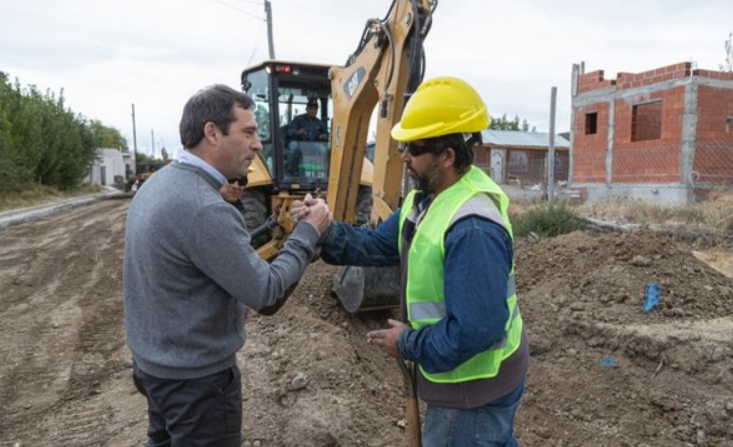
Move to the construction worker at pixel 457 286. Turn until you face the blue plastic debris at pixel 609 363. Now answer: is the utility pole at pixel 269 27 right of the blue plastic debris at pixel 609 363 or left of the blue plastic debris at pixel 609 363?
left

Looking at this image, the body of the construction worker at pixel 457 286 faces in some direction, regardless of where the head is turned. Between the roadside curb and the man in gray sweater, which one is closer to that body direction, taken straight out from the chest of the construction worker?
the man in gray sweater

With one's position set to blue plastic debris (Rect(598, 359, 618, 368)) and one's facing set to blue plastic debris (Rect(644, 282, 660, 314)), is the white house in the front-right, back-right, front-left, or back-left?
front-left

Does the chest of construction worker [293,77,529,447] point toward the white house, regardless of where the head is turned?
no

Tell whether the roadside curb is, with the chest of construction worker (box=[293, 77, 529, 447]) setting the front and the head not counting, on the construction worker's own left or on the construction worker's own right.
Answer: on the construction worker's own right

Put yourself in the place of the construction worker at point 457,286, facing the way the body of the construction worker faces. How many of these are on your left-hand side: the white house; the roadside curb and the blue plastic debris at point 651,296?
0

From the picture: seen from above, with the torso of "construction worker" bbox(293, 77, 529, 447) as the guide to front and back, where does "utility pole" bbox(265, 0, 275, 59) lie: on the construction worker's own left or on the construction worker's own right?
on the construction worker's own right

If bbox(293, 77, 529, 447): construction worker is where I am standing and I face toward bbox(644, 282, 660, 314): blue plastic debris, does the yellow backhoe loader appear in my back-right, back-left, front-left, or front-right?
front-left

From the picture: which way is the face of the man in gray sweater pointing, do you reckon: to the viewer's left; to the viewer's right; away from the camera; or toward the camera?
to the viewer's right

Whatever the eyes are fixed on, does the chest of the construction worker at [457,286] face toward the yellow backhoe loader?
no

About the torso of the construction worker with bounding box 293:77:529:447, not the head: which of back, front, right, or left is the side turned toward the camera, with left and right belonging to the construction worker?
left

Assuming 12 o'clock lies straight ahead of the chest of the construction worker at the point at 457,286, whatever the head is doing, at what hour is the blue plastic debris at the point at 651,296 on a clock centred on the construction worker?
The blue plastic debris is roughly at 4 o'clock from the construction worker.

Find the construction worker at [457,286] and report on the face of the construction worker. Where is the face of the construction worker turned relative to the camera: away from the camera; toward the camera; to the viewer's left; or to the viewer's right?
to the viewer's left

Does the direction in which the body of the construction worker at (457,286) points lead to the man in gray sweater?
yes

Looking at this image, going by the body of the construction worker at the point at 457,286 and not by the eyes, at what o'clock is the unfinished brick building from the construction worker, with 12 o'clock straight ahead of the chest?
The unfinished brick building is roughly at 4 o'clock from the construction worker.

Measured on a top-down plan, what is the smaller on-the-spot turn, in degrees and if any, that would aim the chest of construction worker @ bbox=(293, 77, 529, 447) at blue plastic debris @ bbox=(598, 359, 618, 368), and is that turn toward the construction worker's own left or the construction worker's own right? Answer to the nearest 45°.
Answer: approximately 135° to the construction worker's own right
